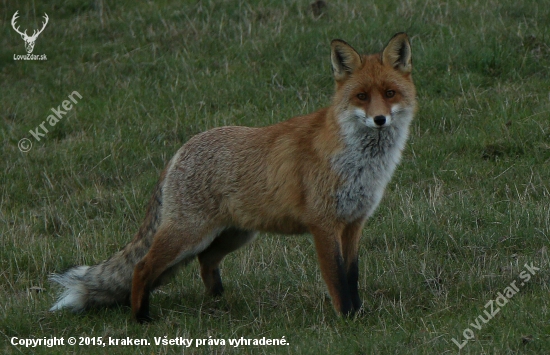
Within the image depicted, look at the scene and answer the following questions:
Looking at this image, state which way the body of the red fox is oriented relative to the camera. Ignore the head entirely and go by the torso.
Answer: to the viewer's right

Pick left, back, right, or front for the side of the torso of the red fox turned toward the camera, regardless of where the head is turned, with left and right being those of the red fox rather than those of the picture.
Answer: right
